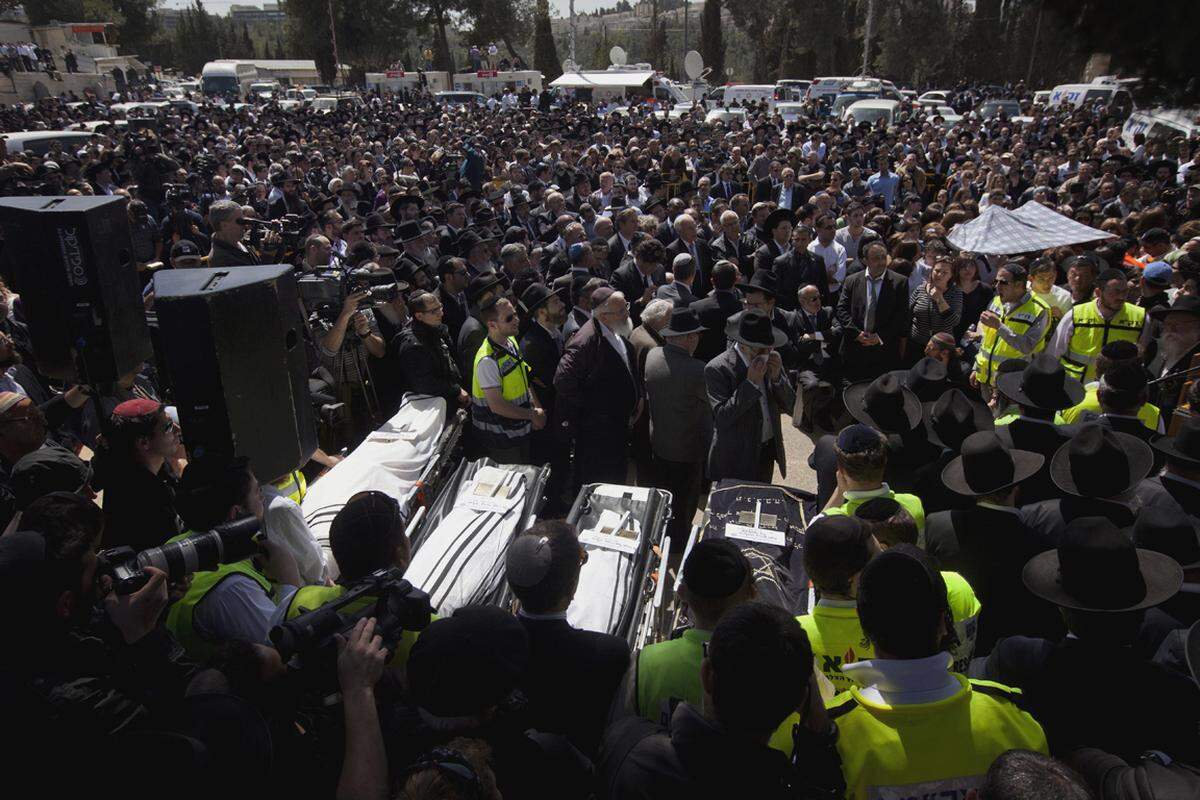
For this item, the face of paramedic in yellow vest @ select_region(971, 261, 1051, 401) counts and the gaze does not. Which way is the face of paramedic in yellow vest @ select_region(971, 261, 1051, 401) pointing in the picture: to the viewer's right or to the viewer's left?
to the viewer's left

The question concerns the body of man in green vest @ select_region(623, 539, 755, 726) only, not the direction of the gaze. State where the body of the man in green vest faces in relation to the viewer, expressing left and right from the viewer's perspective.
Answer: facing away from the viewer

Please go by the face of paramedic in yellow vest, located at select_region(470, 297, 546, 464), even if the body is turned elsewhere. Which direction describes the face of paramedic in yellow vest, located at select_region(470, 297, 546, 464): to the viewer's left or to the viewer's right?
to the viewer's right

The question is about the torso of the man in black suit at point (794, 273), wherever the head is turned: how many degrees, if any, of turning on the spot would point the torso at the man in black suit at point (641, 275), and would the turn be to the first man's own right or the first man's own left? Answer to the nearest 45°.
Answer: approximately 45° to the first man's own right

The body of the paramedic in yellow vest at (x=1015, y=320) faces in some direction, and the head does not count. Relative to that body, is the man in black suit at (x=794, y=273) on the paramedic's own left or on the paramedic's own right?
on the paramedic's own right

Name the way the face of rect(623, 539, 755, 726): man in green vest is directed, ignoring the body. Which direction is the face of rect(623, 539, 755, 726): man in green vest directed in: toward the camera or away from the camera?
away from the camera
